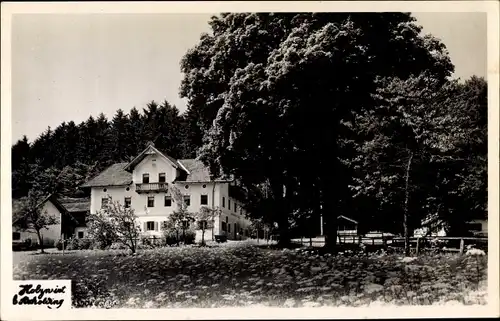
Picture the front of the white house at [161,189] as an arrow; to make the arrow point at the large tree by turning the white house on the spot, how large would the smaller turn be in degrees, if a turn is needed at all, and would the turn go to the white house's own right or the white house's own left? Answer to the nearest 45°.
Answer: approximately 90° to the white house's own left

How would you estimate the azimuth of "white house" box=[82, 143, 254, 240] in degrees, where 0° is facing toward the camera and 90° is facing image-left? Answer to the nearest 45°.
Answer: approximately 0°

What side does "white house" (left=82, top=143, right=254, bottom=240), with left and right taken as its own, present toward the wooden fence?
left

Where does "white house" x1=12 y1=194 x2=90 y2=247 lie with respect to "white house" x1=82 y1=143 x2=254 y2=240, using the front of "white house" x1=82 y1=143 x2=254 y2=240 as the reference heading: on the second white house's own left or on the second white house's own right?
on the second white house's own right
